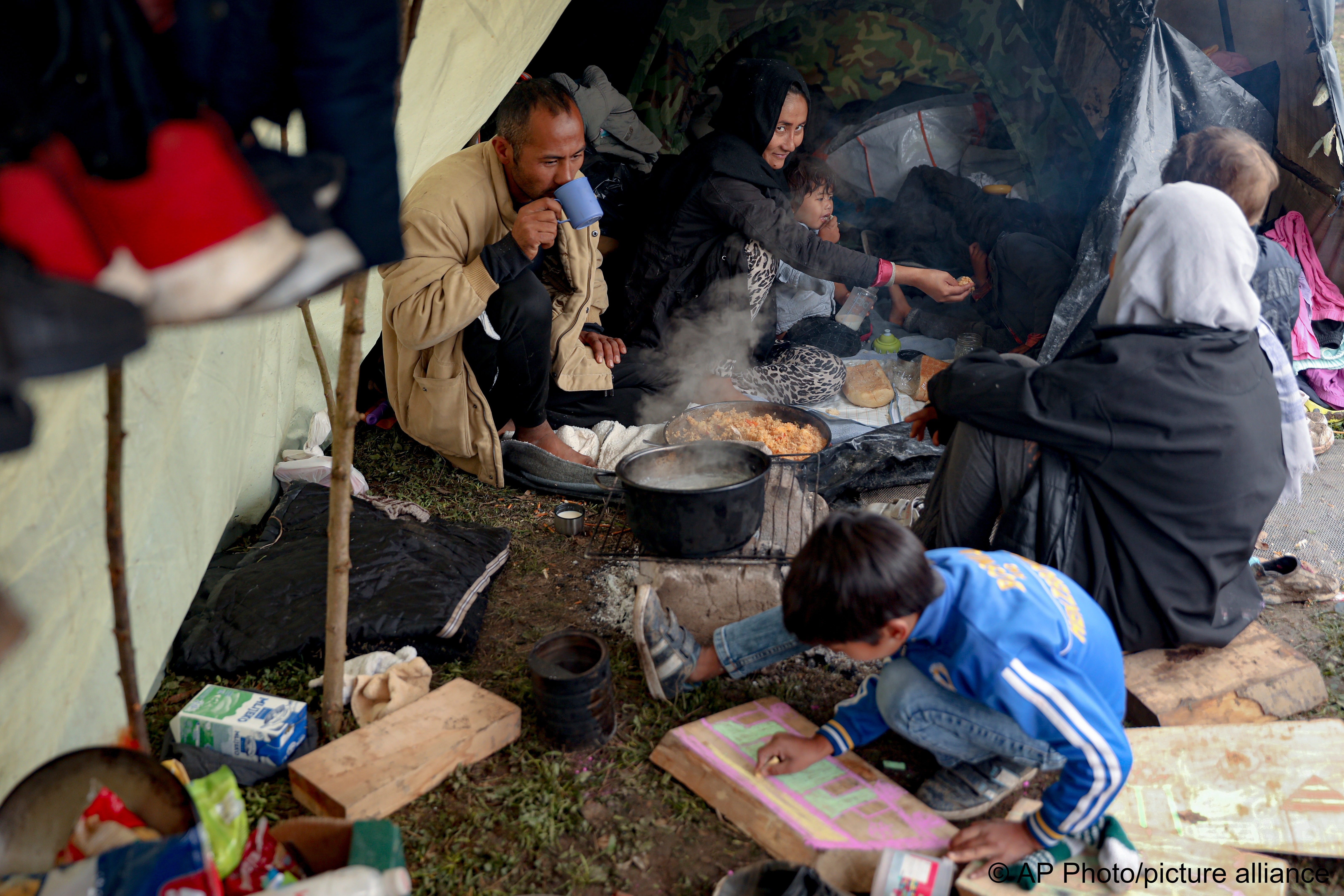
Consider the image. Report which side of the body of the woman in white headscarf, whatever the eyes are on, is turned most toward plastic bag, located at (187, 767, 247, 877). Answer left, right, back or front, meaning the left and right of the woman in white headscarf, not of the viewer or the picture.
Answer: left

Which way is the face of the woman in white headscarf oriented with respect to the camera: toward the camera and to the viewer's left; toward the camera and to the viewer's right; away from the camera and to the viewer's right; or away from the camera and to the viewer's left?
away from the camera and to the viewer's left

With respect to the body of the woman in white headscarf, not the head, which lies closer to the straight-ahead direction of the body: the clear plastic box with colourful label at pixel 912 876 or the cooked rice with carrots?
the cooked rice with carrots

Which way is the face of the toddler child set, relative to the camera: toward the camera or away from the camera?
toward the camera

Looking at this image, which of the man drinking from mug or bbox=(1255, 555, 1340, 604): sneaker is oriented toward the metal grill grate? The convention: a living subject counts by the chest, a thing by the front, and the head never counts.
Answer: the man drinking from mug

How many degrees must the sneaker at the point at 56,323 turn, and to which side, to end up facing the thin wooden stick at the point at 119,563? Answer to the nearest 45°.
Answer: approximately 90° to its left

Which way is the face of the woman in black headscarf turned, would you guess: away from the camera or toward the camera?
toward the camera

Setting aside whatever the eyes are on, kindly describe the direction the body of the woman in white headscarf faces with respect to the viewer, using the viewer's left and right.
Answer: facing away from the viewer and to the left of the viewer

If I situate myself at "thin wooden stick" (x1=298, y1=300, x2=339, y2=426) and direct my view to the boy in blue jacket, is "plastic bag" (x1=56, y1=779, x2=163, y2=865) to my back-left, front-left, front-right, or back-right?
front-right

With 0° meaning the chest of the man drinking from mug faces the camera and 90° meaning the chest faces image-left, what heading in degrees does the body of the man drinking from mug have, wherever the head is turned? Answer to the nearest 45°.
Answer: approximately 315°
